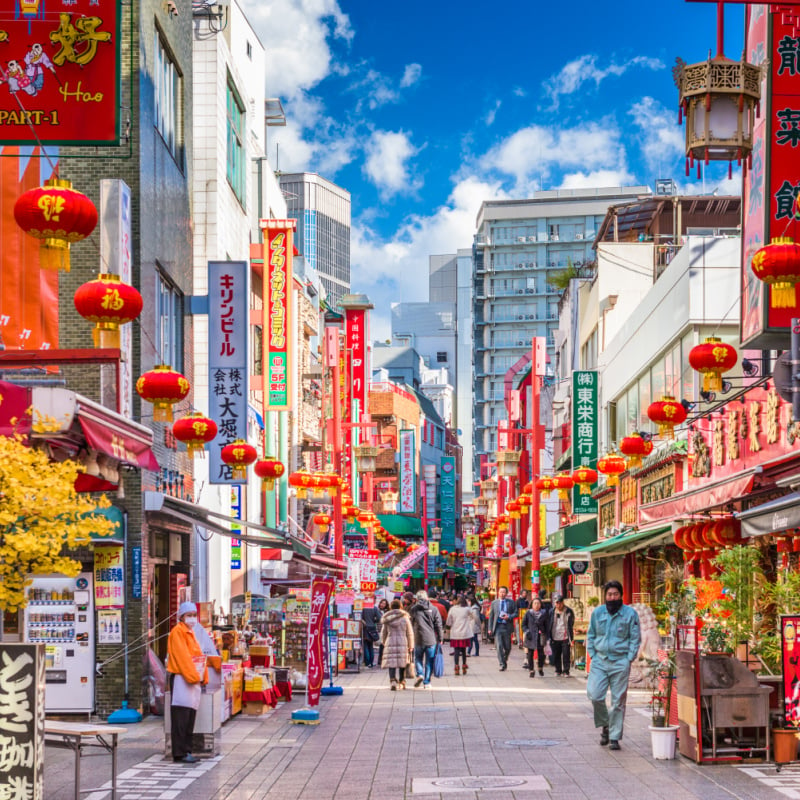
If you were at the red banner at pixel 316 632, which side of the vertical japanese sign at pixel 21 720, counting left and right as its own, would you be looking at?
back

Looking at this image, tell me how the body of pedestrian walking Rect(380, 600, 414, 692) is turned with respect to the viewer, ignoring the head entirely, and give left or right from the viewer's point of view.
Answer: facing away from the viewer

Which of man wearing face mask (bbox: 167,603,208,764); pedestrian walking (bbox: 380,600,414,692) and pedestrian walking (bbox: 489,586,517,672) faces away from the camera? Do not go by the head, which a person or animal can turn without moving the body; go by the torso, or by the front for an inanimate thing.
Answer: pedestrian walking (bbox: 380,600,414,692)

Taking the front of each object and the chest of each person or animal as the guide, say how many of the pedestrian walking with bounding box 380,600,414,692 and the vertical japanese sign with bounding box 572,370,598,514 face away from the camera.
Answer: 1
